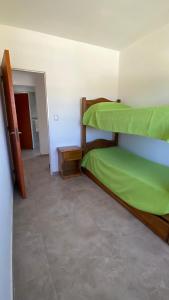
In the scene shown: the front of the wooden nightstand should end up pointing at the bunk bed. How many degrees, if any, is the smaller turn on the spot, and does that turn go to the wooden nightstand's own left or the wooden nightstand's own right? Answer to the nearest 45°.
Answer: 0° — it already faces it

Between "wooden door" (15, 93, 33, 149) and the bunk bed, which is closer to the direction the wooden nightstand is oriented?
the bunk bed

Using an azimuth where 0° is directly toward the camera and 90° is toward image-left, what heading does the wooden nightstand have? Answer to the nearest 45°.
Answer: approximately 315°
